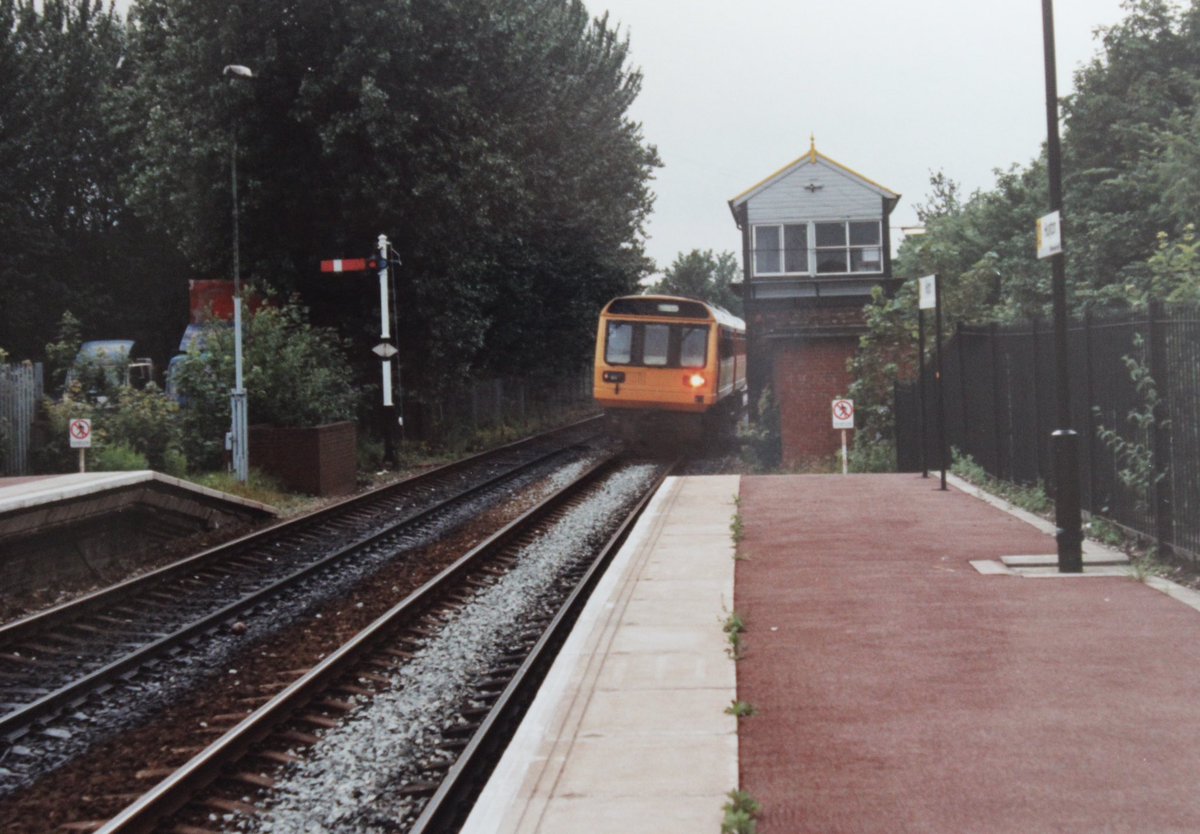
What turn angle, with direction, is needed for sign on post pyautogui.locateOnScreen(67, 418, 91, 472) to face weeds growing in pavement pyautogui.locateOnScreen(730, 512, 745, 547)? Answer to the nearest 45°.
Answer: approximately 45° to its left

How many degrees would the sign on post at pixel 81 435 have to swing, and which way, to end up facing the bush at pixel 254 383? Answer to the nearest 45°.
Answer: approximately 135° to its left

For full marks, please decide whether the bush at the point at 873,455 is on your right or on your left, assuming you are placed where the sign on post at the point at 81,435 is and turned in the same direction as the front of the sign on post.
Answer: on your left

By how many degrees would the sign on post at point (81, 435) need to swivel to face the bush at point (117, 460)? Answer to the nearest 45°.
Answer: approximately 135° to its left

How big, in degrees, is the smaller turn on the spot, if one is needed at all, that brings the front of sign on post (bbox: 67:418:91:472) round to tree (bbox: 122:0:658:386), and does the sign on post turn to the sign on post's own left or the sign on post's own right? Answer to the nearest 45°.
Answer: approximately 135° to the sign on post's own left

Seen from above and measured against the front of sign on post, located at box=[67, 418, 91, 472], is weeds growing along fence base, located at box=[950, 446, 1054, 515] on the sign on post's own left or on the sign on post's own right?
on the sign on post's own left

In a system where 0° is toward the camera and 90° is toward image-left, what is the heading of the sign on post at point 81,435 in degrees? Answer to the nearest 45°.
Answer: approximately 0°

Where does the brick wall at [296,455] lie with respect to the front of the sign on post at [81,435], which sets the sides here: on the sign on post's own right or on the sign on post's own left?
on the sign on post's own left

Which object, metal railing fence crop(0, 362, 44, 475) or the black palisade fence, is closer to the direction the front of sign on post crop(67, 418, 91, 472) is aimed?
the black palisade fence

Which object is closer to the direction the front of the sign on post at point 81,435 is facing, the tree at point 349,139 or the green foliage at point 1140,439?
the green foliage

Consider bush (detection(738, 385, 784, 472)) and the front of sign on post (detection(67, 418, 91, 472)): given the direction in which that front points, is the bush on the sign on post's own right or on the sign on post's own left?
on the sign on post's own left
